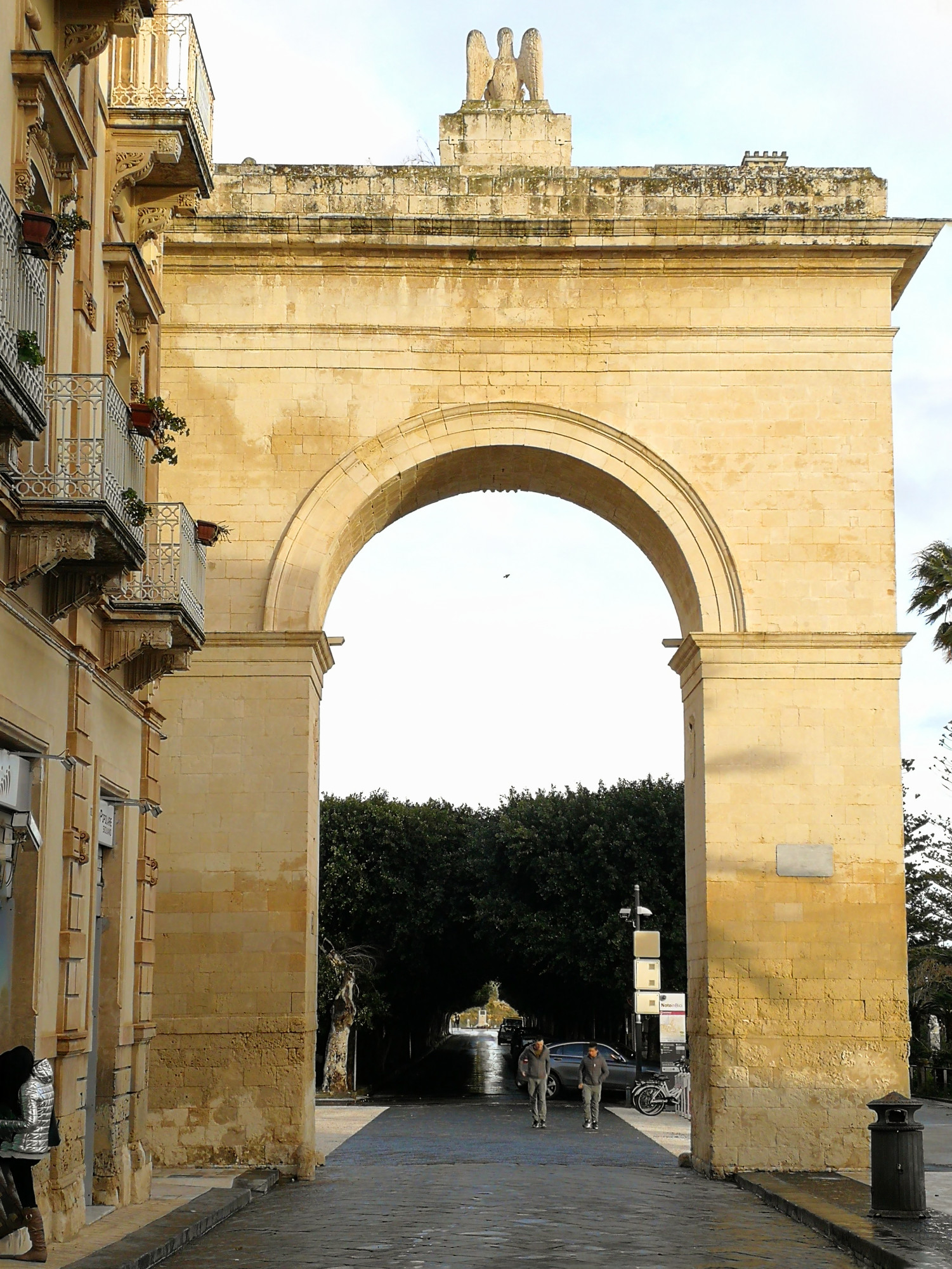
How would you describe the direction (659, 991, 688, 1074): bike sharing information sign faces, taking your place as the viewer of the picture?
facing the viewer

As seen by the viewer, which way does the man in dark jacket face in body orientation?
toward the camera

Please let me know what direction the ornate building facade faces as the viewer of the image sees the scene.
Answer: facing to the right of the viewer
